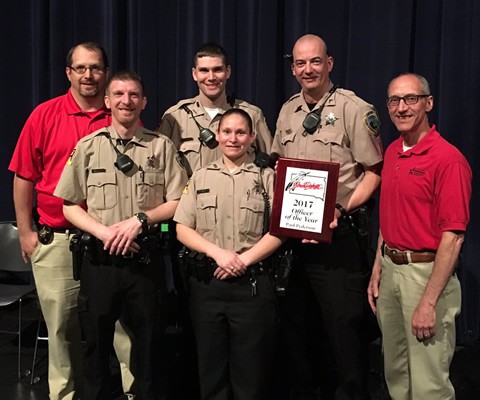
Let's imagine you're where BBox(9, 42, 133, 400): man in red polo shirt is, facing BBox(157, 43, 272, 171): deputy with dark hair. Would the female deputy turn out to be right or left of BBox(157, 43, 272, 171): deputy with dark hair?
right

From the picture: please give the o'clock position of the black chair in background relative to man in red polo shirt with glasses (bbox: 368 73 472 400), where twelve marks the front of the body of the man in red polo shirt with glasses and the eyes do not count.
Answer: The black chair in background is roughly at 2 o'clock from the man in red polo shirt with glasses.

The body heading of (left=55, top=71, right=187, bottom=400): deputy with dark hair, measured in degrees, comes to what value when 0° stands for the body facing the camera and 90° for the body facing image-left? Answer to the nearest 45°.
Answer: approximately 0°

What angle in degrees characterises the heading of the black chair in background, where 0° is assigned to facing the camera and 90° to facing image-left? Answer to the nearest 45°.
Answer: approximately 0°

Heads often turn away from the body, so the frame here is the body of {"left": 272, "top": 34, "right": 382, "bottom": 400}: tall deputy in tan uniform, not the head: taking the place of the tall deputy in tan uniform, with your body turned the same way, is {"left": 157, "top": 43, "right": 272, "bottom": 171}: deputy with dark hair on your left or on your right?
on your right

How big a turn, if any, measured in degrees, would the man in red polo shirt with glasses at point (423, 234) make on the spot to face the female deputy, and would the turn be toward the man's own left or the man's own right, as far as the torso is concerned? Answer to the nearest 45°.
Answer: approximately 45° to the man's own right

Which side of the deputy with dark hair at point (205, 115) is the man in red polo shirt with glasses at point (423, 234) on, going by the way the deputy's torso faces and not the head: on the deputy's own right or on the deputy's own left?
on the deputy's own left

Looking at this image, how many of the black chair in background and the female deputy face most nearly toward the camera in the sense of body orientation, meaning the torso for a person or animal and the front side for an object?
2

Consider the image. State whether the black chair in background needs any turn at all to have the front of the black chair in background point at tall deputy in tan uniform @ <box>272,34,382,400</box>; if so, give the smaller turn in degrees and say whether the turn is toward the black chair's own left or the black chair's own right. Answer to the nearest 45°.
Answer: approximately 45° to the black chair's own left
